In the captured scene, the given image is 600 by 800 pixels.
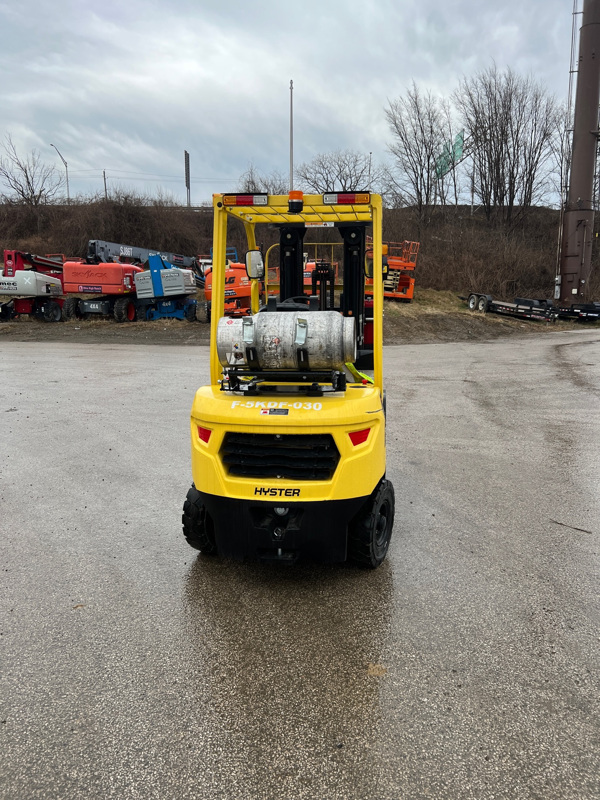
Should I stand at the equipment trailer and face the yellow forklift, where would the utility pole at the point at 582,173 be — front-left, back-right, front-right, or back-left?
back-left

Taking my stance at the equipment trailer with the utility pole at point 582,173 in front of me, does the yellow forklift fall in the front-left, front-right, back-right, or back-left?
back-right

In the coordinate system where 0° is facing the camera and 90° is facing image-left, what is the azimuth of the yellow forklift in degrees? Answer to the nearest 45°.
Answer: approximately 180°
